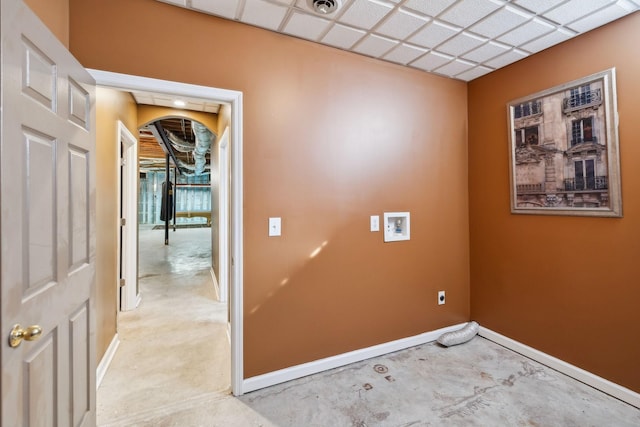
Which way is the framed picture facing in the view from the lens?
facing the viewer and to the left of the viewer

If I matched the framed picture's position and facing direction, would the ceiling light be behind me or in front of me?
in front

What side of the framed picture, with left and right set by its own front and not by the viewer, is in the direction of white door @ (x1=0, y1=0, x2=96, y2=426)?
front
